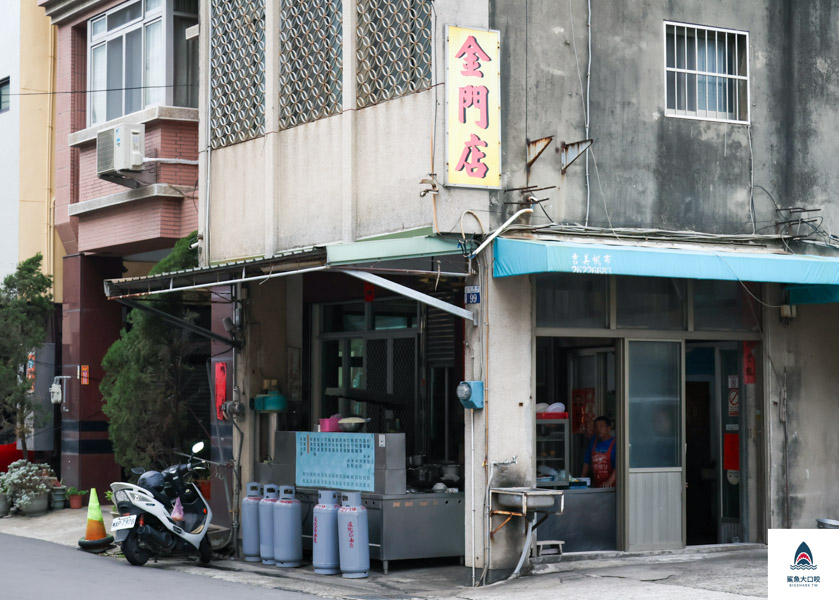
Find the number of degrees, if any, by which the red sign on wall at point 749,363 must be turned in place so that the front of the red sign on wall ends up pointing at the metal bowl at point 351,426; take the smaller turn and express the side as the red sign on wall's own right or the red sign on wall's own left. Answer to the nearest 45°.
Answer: approximately 90° to the red sign on wall's own right

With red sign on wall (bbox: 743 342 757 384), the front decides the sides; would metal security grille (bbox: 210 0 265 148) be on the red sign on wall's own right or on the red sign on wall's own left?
on the red sign on wall's own right

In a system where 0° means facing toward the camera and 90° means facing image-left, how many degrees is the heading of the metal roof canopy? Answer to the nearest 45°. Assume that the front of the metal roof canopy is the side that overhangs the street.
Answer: approximately 45°

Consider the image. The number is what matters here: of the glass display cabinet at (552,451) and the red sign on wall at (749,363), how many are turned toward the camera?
2

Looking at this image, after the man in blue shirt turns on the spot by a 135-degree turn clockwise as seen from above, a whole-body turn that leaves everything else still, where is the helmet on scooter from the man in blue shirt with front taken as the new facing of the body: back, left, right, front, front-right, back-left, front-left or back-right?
left

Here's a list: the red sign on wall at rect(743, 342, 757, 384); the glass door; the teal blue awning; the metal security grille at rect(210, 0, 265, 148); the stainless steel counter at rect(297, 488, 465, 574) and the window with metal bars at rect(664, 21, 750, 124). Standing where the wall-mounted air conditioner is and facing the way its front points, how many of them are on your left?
6

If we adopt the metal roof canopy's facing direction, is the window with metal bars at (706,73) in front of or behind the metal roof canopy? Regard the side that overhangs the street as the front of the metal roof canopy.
behind

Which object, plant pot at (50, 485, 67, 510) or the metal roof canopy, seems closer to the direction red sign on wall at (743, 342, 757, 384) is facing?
the metal roof canopy
